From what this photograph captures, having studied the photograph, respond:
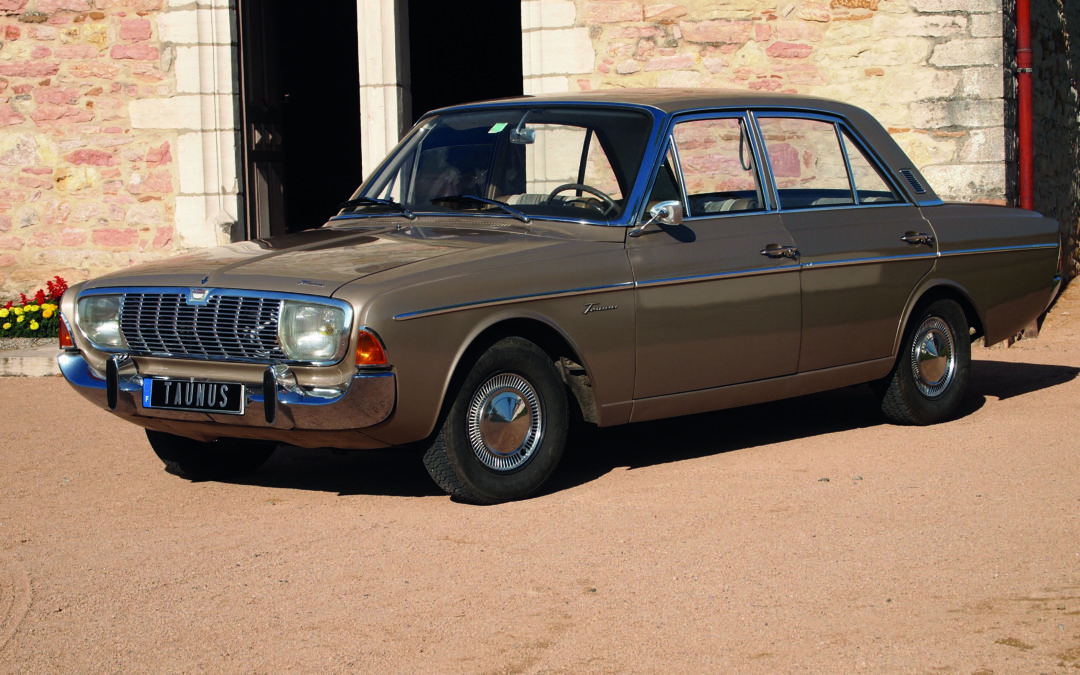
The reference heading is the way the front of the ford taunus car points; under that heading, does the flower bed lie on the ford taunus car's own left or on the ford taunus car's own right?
on the ford taunus car's own right

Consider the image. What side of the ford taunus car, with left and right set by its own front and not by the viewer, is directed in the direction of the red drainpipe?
back

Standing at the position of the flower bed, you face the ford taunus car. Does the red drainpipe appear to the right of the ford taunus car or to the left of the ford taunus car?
left

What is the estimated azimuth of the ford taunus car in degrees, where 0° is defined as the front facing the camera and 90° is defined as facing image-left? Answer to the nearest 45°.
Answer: approximately 45°
